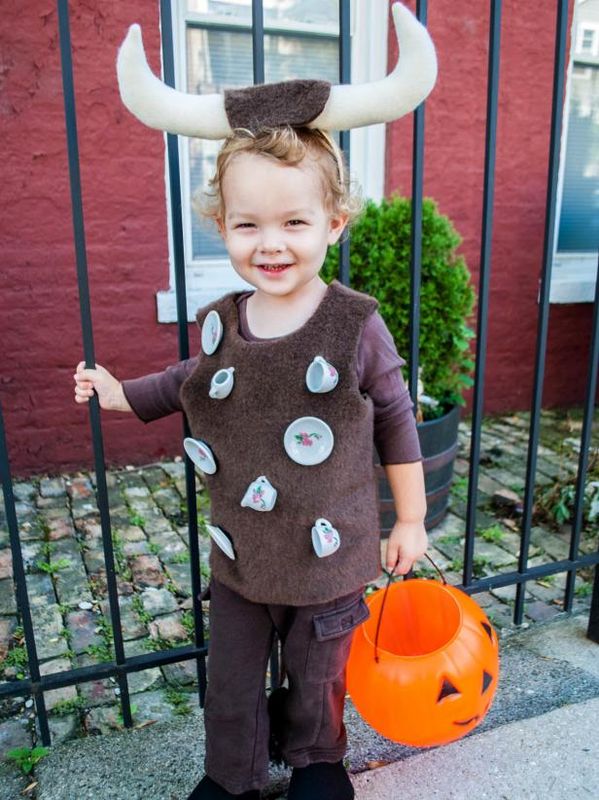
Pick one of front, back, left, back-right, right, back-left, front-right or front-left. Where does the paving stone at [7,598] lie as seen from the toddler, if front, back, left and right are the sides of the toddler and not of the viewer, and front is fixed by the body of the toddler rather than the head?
back-right

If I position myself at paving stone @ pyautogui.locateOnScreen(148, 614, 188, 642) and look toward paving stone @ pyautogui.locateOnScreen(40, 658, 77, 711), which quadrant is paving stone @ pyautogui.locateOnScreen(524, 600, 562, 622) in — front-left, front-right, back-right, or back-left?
back-left

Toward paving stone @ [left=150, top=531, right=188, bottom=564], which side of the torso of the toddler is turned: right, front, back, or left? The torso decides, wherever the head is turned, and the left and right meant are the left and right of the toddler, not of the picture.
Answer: back

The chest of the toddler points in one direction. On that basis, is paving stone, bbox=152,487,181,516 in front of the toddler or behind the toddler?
behind

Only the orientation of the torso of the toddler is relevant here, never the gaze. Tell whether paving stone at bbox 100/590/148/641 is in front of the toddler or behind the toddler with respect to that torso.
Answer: behind

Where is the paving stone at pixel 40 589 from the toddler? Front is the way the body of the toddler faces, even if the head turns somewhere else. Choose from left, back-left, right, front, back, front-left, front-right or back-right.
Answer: back-right

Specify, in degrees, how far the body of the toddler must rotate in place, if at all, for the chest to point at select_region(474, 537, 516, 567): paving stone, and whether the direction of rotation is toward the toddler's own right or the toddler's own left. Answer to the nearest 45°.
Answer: approximately 135° to the toddler's own left

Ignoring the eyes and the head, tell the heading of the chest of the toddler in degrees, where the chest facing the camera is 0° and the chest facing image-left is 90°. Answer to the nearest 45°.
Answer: approximately 0°

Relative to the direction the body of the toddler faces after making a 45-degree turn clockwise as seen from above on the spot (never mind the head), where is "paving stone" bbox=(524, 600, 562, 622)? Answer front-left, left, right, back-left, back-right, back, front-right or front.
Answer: back
